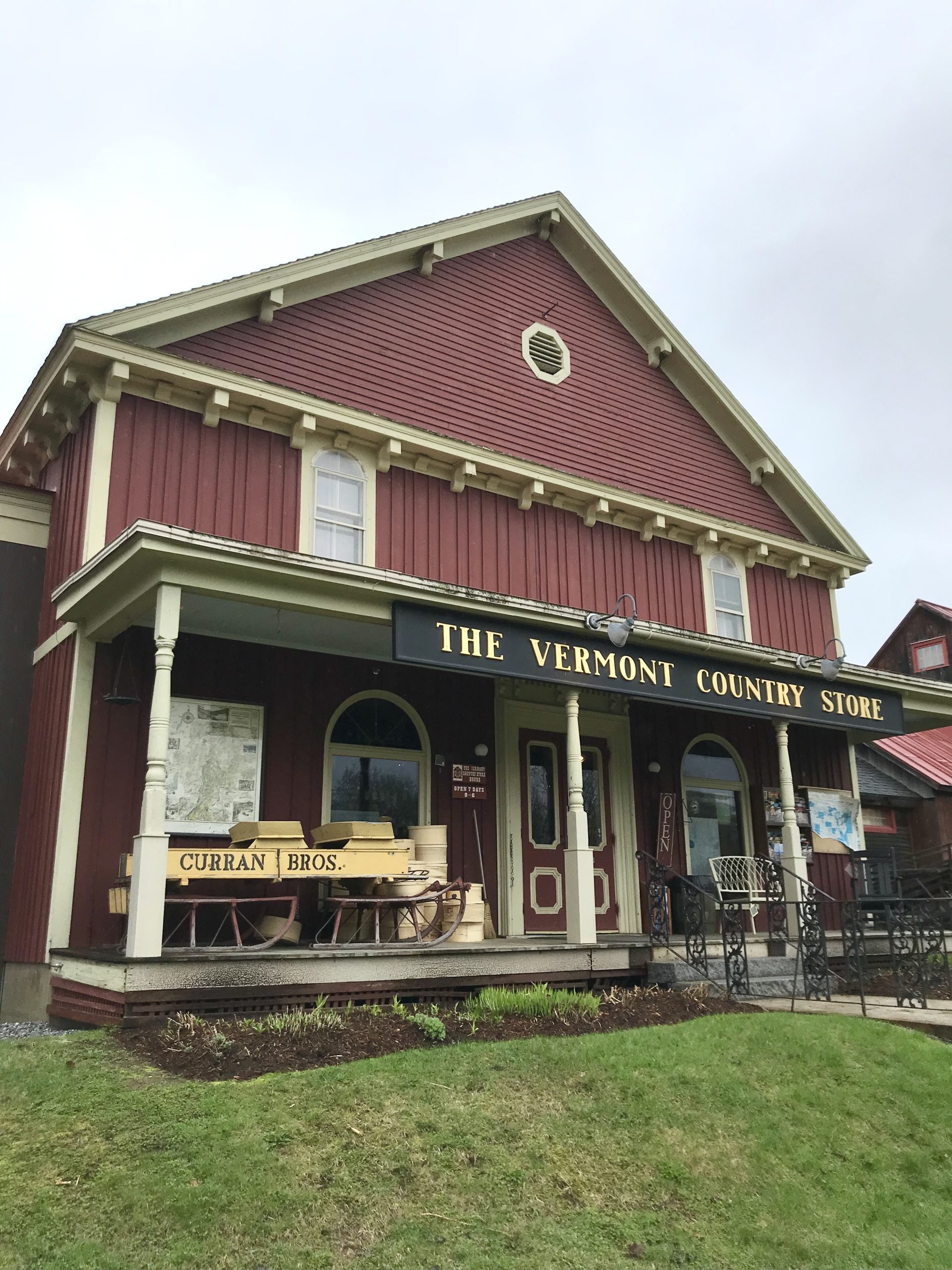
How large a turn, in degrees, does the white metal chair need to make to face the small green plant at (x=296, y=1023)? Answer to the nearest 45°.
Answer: approximately 90° to its right

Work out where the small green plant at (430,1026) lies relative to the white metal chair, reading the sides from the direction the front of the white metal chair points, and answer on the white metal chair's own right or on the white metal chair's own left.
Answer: on the white metal chair's own right

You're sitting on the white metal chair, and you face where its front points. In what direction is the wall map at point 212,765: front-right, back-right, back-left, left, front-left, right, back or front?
right

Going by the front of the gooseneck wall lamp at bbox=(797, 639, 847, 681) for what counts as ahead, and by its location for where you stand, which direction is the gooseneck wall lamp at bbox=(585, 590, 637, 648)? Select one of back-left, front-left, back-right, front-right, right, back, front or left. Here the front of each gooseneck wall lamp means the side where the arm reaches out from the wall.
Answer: right

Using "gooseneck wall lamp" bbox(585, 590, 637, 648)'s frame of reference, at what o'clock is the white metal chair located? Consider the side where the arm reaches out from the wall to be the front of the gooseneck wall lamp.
The white metal chair is roughly at 8 o'clock from the gooseneck wall lamp.

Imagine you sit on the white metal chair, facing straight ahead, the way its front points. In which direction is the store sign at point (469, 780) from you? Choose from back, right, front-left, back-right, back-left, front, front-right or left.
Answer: right

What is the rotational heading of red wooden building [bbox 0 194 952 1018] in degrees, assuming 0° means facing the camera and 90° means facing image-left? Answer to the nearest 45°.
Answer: approximately 315°

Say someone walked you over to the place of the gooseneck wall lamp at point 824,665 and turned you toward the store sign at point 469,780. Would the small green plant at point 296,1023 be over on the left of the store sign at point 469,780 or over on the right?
left

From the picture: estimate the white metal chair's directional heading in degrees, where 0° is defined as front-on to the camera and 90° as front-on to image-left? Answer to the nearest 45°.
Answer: approximately 315°
